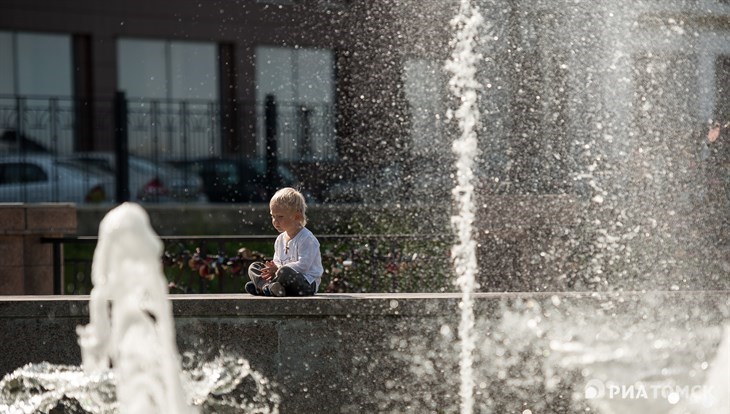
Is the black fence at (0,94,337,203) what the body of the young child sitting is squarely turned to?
no

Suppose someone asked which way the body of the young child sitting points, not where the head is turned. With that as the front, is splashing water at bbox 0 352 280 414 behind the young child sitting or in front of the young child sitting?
in front

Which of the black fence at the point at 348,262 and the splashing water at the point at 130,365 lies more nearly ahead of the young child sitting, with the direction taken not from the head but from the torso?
the splashing water

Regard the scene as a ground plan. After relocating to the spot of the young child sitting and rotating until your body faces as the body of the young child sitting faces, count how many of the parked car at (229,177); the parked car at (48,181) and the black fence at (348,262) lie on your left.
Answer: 0

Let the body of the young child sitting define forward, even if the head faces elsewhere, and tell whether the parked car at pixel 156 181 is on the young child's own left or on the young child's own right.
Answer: on the young child's own right

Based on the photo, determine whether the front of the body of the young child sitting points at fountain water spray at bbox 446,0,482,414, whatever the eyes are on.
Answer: no

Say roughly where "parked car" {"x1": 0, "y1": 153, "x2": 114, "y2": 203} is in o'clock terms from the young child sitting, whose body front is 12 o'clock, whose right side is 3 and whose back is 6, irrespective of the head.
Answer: The parked car is roughly at 4 o'clock from the young child sitting.

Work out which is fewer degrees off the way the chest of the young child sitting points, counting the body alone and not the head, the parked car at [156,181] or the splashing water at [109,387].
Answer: the splashing water

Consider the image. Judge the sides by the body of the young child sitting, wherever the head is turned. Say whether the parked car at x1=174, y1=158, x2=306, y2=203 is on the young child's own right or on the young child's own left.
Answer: on the young child's own right
